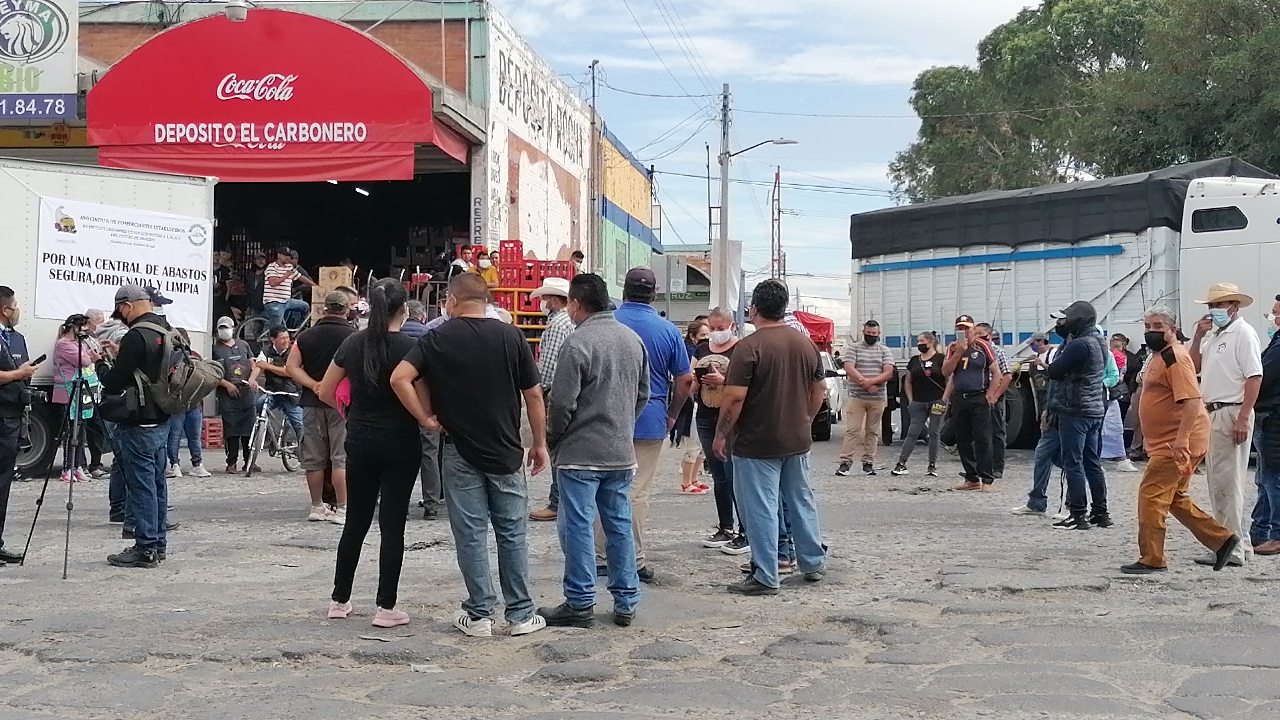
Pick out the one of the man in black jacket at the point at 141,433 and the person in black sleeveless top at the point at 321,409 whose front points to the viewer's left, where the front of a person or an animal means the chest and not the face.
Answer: the man in black jacket

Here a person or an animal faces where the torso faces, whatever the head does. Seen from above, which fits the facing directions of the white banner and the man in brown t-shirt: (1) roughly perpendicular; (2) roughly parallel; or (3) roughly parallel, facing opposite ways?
roughly parallel, facing opposite ways

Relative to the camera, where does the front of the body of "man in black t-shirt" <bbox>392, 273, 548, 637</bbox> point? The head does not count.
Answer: away from the camera

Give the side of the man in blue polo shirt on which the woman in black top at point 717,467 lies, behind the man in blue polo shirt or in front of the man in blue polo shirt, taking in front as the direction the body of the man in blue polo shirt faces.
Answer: in front

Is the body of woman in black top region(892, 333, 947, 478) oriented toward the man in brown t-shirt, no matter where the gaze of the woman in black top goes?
yes

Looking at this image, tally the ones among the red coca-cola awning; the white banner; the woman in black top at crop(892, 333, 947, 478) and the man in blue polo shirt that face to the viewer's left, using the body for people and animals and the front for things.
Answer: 0

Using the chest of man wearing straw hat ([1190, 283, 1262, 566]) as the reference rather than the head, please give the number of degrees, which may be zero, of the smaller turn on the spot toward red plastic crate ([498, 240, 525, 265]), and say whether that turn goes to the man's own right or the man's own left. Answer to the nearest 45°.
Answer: approximately 90° to the man's own right

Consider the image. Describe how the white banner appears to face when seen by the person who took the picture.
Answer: facing the viewer

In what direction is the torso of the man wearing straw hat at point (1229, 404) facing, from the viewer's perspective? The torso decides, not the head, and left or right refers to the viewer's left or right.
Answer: facing the viewer and to the left of the viewer

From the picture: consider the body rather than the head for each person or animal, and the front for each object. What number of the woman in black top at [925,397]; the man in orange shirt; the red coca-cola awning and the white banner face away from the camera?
0

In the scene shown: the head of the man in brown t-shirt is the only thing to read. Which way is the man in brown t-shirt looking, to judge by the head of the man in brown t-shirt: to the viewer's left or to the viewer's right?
to the viewer's left

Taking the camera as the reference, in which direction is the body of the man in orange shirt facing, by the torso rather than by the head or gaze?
to the viewer's left

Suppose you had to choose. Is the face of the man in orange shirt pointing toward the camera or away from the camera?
toward the camera

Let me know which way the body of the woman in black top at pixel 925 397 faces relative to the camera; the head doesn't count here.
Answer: toward the camera

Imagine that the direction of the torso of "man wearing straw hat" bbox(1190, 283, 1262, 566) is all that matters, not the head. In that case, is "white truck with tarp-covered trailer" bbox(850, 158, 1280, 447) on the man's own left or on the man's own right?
on the man's own right

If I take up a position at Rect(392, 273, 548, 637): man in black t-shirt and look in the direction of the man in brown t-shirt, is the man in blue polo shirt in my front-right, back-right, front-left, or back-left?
front-left

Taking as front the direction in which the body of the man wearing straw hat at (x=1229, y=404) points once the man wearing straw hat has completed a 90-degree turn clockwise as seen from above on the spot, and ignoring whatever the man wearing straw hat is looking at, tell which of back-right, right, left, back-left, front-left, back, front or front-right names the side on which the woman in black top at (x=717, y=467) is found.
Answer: front-left

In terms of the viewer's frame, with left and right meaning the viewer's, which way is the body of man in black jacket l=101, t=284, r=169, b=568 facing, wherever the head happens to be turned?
facing to the left of the viewer

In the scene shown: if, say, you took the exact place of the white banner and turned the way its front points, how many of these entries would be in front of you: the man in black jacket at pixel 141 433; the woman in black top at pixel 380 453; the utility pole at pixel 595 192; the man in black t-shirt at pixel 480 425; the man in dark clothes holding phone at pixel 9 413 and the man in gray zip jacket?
5

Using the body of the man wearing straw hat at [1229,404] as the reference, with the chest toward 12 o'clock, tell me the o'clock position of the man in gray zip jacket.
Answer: The man in gray zip jacket is roughly at 12 o'clock from the man wearing straw hat.

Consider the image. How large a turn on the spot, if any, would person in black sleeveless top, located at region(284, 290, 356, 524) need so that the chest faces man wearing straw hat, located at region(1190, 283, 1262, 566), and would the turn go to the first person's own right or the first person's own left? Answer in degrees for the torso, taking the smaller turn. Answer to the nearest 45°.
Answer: approximately 135° to the first person's own right
